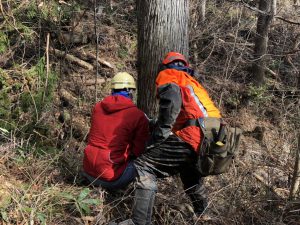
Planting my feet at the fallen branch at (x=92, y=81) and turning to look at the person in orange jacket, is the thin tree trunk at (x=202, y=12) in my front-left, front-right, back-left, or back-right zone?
back-left

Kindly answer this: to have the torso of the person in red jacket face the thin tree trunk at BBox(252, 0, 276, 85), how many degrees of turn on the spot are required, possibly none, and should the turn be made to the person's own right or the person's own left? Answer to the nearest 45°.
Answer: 0° — they already face it

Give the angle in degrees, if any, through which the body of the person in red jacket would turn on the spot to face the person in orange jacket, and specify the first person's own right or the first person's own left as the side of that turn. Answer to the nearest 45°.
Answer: approximately 90° to the first person's own right

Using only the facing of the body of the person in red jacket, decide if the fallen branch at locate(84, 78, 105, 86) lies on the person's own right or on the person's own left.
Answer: on the person's own left

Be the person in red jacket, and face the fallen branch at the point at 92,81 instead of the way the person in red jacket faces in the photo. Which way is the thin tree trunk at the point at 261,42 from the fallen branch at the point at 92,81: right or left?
right

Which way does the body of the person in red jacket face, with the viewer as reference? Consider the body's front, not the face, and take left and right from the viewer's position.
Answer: facing away from the viewer and to the right of the viewer

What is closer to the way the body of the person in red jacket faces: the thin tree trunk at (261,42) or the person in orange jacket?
the thin tree trunk
